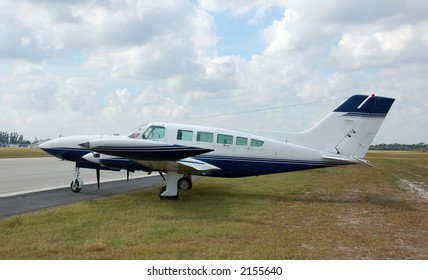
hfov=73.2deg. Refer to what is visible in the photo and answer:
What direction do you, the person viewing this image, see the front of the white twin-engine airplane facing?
facing to the left of the viewer
